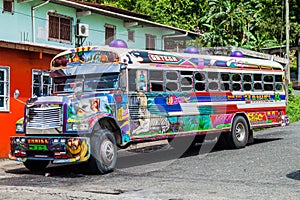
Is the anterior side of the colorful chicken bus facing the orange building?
no

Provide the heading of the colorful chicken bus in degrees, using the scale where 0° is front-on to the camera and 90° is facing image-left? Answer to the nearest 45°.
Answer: approximately 45°
